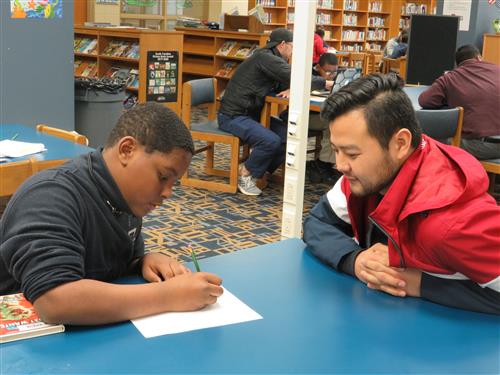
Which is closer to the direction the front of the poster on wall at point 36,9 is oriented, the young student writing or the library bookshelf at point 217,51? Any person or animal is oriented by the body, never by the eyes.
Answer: the young student writing

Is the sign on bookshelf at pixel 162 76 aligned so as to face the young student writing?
yes

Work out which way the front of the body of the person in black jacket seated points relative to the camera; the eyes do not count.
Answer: to the viewer's right

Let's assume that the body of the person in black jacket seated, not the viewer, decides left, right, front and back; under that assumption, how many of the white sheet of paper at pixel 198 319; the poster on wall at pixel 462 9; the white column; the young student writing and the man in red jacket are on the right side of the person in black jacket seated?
4

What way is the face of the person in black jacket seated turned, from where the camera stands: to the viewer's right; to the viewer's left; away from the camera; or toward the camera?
to the viewer's right

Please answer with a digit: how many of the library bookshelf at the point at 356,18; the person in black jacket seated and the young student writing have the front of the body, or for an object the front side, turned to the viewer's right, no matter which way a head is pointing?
2

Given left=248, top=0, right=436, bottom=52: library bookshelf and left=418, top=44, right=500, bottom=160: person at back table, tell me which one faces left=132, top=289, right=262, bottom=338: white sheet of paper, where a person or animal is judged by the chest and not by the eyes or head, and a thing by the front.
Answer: the library bookshelf

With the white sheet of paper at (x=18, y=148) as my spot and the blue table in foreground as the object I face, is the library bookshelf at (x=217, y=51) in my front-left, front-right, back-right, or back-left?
back-left

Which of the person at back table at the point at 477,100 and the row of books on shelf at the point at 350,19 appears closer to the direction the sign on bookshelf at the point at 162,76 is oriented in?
the person at back table

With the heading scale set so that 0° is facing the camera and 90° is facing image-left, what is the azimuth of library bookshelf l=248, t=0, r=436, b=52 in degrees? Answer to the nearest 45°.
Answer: approximately 0°
